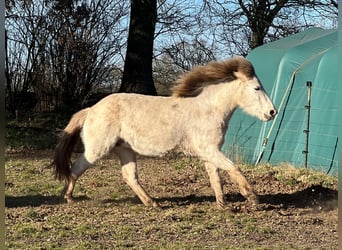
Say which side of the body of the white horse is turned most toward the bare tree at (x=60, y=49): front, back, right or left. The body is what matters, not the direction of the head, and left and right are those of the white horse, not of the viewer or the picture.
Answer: left

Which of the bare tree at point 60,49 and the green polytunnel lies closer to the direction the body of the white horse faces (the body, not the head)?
the green polytunnel

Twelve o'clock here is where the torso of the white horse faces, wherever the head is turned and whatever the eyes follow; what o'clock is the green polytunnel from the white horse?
The green polytunnel is roughly at 10 o'clock from the white horse.

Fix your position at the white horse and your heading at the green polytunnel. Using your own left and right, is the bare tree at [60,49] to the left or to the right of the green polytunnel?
left

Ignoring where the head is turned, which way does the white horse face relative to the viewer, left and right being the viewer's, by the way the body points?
facing to the right of the viewer
